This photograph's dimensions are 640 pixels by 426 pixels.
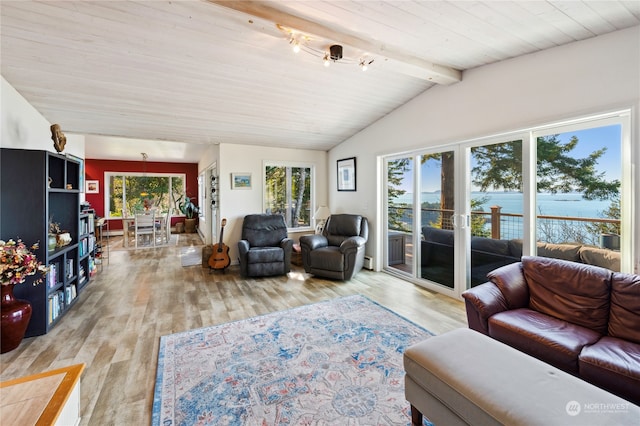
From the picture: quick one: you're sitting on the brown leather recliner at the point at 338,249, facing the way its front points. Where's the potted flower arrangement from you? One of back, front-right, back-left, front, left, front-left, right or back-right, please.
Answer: front

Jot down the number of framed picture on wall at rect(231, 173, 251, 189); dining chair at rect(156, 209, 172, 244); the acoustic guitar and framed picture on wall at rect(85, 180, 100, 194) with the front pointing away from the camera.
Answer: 0

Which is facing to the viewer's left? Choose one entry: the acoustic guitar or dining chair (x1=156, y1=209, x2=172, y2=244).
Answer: the dining chair

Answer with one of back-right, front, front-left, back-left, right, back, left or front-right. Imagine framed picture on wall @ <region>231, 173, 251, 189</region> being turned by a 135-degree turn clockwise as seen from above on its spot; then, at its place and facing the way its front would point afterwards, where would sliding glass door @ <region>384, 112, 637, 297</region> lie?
back

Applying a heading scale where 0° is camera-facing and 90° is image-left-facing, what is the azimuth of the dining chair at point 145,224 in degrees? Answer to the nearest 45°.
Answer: approximately 180°

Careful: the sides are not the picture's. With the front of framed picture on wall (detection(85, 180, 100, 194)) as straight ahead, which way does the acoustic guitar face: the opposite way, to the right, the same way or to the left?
the same way

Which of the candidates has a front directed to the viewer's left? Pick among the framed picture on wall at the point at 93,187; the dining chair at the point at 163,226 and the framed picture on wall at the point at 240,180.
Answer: the dining chair

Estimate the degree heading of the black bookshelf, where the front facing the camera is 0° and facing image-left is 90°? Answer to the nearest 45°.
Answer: approximately 270°

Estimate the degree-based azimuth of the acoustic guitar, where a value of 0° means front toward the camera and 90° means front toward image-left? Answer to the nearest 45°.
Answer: approximately 0°

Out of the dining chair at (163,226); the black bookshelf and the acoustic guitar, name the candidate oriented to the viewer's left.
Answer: the dining chair

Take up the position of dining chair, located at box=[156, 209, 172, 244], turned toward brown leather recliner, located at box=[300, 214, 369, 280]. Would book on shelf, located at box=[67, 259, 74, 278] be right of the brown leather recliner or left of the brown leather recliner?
right

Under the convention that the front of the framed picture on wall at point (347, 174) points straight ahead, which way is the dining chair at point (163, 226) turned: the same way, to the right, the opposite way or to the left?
the same way

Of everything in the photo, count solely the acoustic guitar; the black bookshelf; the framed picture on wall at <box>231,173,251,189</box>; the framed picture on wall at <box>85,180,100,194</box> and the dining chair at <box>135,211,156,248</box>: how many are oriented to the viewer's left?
0

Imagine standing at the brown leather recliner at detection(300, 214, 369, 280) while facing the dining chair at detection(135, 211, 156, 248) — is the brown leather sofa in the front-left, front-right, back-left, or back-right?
back-left

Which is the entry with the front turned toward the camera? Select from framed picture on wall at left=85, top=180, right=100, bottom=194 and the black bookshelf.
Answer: the framed picture on wall
